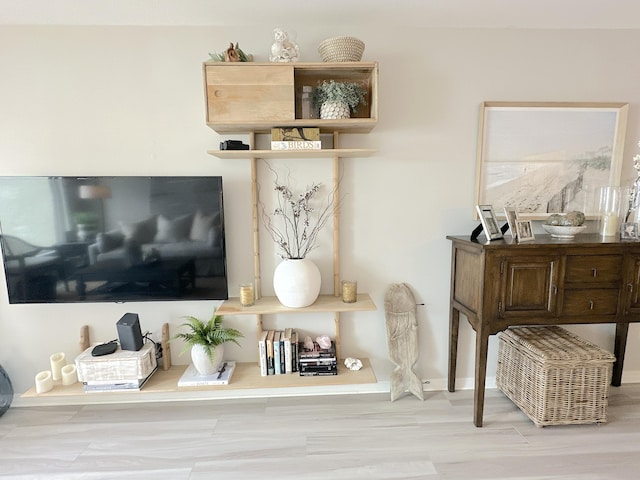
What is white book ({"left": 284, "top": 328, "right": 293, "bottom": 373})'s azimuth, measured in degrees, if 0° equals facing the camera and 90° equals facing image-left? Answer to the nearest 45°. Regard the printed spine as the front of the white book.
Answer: approximately 0°

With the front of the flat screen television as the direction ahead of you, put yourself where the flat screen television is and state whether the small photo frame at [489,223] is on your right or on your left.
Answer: on your left

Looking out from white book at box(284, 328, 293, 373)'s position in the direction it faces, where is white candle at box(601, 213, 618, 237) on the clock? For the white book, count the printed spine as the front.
The white candle is roughly at 9 o'clock from the white book.

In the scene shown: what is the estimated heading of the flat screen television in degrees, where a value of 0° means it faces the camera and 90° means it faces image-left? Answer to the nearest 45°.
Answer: approximately 0°

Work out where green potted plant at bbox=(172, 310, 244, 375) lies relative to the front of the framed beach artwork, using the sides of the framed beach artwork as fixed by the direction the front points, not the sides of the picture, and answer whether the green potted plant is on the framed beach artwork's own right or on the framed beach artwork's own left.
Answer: on the framed beach artwork's own right

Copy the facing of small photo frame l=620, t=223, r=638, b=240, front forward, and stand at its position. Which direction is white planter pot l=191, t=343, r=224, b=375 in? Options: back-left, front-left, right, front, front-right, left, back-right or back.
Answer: front-right

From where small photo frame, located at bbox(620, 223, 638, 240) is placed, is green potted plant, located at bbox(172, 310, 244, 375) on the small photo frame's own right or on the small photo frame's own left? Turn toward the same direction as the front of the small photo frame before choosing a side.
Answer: on the small photo frame's own right

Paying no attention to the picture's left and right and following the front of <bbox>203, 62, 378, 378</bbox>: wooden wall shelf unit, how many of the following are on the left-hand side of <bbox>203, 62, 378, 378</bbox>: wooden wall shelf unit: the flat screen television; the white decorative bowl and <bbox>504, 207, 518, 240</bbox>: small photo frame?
2

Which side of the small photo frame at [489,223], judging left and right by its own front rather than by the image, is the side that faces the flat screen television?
right
